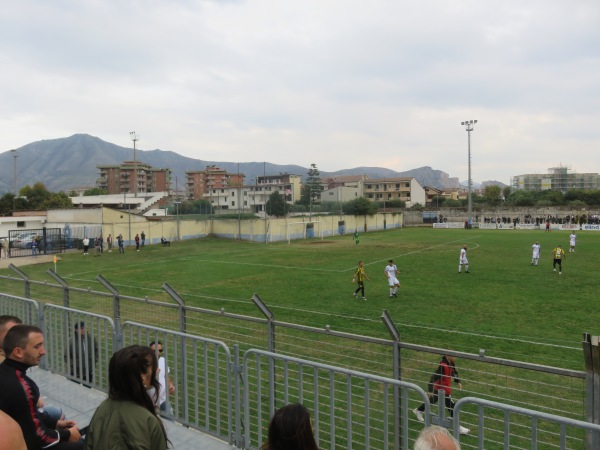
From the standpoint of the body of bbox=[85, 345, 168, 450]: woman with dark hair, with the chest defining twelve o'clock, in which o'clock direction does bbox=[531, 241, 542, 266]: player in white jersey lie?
The player in white jersey is roughly at 12 o'clock from the woman with dark hair.

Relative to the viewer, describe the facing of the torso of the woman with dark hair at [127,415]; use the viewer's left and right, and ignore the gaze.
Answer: facing away from the viewer and to the right of the viewer

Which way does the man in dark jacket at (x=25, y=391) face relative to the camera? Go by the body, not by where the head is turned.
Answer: to the viewer's right

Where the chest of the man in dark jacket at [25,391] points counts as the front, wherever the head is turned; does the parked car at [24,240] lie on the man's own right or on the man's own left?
on the man's own left

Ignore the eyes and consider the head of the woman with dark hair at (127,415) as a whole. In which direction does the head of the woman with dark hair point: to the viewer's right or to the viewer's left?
to the viewer's right

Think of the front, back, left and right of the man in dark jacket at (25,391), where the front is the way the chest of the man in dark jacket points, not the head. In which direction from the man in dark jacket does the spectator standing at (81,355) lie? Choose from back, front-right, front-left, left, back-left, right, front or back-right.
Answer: left

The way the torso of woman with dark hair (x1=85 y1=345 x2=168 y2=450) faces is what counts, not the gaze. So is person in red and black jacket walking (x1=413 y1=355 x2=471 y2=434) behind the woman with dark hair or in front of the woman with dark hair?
in front

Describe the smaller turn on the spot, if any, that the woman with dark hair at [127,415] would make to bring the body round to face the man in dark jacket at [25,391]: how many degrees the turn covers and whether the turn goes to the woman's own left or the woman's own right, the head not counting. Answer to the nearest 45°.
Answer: approximately 90° to the woman's own left

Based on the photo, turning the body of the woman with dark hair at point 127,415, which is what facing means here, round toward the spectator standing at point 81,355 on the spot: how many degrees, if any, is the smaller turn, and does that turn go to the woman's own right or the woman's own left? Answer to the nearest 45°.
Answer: approximately 45° to the woman's own left

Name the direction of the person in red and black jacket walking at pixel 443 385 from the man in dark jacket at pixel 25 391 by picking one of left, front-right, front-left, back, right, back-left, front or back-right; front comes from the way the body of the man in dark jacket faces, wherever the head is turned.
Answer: front

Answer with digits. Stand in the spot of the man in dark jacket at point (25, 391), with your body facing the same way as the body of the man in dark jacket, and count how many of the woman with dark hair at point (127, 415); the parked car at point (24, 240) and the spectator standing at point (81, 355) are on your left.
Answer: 2

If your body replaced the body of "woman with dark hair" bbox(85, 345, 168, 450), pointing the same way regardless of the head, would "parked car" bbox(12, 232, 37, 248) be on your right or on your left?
on your left

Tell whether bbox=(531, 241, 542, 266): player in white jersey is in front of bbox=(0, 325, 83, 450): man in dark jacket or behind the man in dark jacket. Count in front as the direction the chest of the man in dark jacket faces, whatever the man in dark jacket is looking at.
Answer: in front

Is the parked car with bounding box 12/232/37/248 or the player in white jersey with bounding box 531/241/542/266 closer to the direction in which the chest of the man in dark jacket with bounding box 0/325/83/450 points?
the player in white jersey

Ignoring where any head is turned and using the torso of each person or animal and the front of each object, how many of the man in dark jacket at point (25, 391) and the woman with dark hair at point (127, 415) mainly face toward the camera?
0
